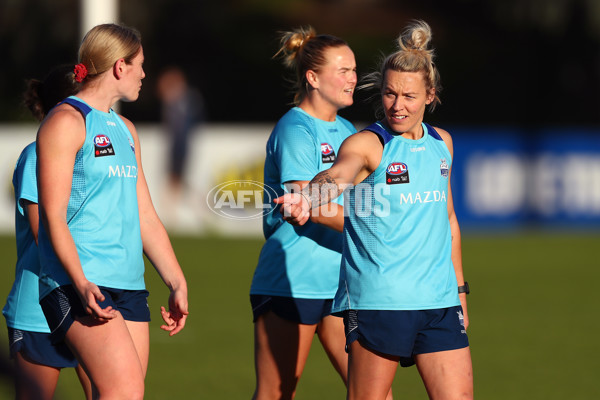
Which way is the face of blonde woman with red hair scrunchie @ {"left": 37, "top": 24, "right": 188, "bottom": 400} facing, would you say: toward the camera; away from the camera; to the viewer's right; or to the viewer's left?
to the viewer's right

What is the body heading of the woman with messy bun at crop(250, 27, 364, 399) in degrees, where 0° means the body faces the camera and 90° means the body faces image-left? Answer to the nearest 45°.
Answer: approximately 315°

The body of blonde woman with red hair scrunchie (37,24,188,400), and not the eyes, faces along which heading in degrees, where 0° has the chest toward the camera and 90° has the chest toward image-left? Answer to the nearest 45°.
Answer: approximately 315°

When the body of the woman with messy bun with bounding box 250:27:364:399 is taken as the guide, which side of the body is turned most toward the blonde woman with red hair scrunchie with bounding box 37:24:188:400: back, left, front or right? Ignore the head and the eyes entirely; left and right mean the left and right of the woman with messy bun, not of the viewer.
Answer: right
